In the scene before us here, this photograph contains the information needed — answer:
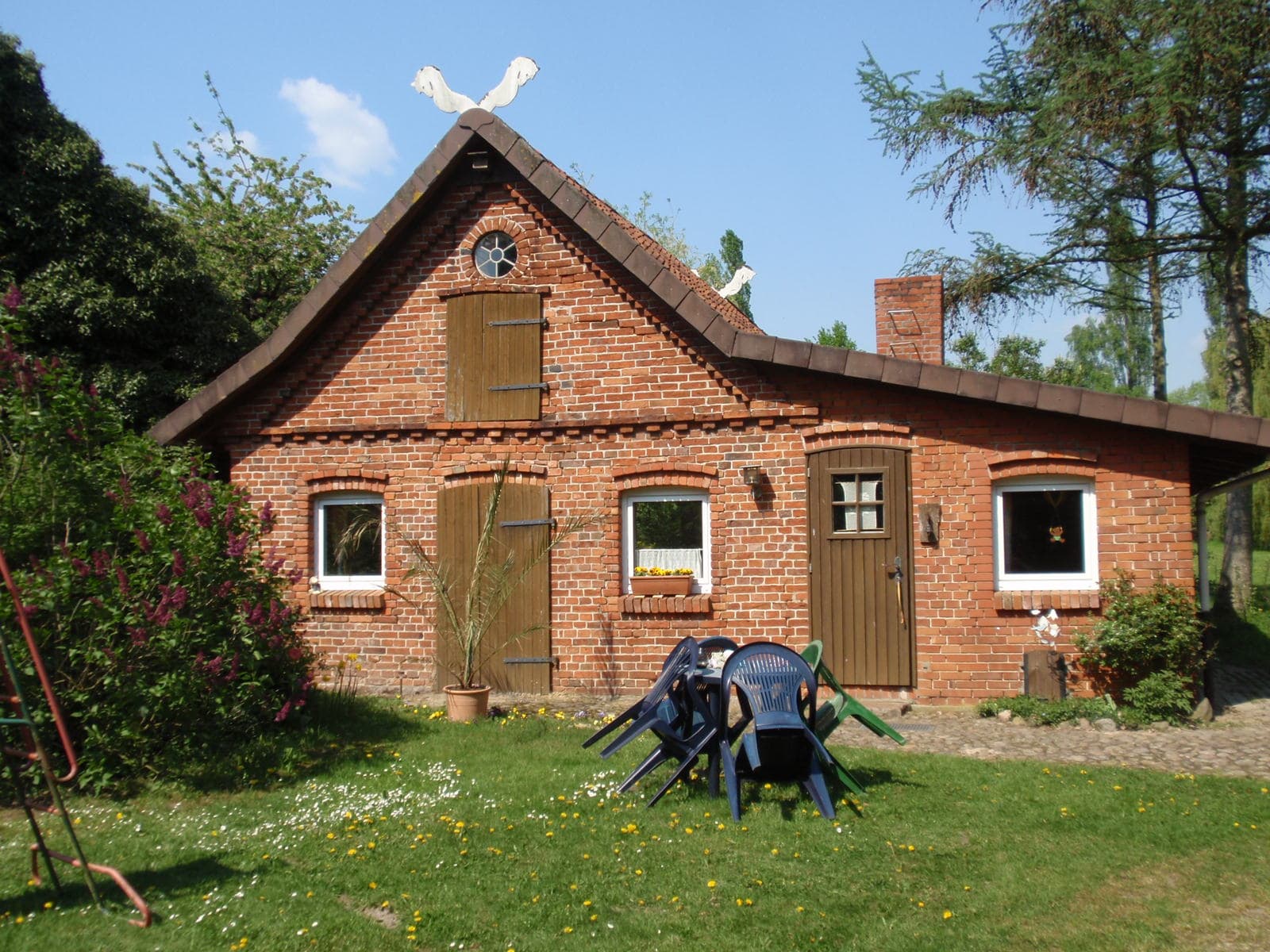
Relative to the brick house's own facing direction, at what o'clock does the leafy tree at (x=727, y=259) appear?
The leafy tree is roughly at 6 o'clock from the brick house.

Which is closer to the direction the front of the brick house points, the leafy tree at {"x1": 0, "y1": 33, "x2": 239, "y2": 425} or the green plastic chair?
the green plastic chair

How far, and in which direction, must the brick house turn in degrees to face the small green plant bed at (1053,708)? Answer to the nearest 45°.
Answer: approximately 90° to its left

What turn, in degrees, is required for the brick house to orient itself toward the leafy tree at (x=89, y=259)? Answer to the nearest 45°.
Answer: approximately 90° to its right

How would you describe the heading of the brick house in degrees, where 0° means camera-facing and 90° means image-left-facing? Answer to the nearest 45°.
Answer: approximately 0°

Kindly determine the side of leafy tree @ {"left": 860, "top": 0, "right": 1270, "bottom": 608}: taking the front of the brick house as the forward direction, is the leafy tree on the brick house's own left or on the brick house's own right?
on the brick house's own left

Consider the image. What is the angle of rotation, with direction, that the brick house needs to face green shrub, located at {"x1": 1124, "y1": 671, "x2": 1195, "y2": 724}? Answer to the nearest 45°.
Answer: approximately 90° to its left

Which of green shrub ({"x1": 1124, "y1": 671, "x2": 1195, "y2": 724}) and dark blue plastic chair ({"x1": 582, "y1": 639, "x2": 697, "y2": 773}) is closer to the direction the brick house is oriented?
the dark blue plastic chair

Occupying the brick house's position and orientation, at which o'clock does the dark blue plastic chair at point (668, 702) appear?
The dark blue plastic chair is roughly at 12 o'clock from the brick house.

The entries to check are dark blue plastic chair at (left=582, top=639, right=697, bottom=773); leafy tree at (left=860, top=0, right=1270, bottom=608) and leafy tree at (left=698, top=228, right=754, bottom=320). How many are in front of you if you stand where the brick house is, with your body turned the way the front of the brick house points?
1
